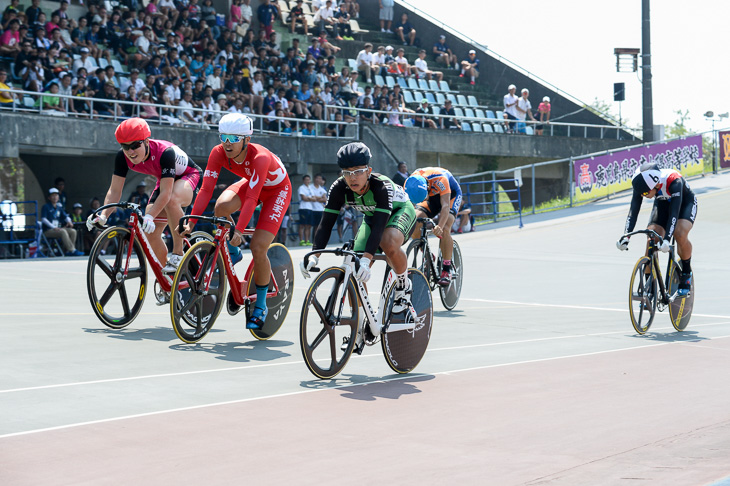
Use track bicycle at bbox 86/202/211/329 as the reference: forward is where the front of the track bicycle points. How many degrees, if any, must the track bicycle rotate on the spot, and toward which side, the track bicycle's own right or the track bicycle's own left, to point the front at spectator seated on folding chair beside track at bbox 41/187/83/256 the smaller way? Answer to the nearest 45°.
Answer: approximately 135° to the track bicycle's own right

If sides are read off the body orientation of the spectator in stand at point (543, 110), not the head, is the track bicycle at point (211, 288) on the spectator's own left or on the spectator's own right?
on the spectator's own right

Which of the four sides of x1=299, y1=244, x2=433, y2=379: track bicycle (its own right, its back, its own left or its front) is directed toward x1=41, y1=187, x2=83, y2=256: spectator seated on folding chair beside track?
right

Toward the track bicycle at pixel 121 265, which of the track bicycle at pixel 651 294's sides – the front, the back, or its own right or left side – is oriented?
front

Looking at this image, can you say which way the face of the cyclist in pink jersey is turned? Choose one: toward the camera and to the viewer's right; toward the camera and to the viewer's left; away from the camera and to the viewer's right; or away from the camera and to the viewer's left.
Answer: toward the camera and to the viewer's left

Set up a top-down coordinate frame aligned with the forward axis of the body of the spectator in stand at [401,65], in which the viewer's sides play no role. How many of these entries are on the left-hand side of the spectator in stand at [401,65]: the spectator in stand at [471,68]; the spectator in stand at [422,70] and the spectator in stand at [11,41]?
2

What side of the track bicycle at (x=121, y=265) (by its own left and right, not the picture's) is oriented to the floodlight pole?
back

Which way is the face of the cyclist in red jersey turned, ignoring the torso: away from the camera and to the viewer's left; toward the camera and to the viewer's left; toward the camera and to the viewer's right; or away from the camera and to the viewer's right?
toward the camera and to the viewer's left

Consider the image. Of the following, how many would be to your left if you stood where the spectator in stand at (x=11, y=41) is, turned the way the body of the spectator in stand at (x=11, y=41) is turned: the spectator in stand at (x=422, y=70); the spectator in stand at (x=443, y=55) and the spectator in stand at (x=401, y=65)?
3

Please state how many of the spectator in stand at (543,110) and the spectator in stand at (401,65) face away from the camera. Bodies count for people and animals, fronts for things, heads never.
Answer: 0

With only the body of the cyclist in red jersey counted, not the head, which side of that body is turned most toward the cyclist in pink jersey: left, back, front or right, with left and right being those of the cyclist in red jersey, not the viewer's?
right

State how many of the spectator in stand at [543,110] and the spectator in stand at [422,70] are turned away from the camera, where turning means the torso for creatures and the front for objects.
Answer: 0

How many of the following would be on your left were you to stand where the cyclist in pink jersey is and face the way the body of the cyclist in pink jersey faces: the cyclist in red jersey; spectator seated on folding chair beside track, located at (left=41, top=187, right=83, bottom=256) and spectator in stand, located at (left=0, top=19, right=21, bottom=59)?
1

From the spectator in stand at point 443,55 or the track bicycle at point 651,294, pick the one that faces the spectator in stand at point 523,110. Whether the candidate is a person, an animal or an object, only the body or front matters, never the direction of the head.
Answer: the spectator in stand at point 443,55
